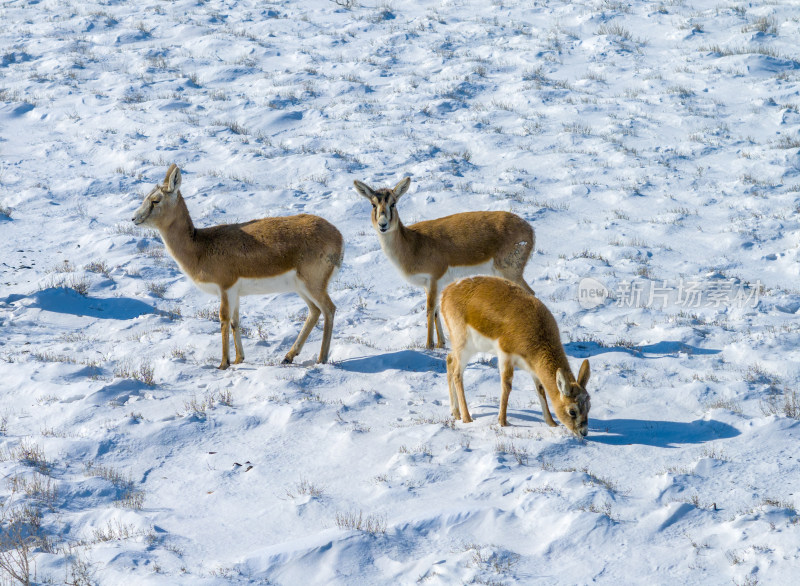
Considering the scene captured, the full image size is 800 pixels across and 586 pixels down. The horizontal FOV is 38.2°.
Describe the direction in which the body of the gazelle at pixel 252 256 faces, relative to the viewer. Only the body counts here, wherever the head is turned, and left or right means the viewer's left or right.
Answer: facing to the left of the viewer

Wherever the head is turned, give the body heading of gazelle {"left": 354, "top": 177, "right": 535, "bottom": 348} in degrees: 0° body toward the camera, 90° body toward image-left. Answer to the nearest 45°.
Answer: approximately 90°

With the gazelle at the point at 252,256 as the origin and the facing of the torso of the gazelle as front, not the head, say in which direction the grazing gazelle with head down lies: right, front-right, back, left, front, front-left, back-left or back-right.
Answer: back-left

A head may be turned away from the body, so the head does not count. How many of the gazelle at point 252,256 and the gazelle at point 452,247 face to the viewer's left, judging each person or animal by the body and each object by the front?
2

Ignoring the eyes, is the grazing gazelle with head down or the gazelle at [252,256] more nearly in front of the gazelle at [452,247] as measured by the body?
the gazelle

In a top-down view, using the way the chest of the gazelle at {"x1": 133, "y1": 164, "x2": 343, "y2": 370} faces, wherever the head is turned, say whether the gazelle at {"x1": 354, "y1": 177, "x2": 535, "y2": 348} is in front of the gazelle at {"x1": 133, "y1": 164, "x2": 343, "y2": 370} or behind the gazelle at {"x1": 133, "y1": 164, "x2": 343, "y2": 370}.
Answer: behind

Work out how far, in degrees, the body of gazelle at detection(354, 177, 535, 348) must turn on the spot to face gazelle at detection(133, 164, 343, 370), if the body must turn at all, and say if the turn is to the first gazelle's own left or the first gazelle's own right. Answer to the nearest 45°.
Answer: approximately 45° to the first gazelle's own left

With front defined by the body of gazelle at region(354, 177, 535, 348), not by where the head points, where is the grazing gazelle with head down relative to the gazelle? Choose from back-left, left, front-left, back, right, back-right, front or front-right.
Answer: left
